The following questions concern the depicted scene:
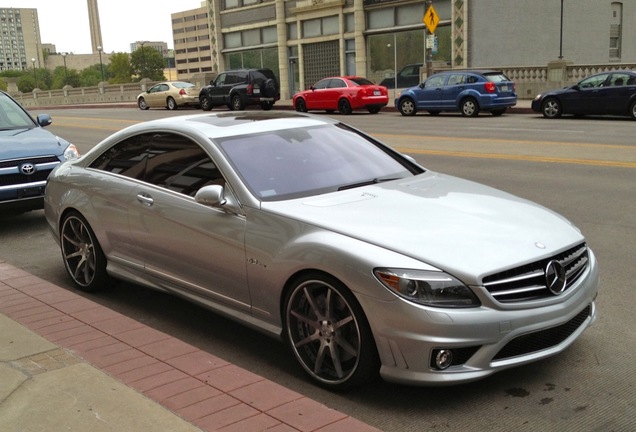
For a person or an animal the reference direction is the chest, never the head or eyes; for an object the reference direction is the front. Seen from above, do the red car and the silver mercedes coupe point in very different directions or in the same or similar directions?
very different directions

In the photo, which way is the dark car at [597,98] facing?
to the viewer's left

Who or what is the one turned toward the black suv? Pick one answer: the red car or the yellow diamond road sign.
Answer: the red car

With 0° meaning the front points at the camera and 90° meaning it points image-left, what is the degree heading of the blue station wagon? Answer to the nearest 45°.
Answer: approximately 135°

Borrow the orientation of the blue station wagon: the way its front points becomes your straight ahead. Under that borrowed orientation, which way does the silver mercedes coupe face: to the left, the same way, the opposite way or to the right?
the opposite way

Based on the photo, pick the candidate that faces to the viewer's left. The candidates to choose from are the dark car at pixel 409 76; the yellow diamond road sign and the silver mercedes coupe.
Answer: the dark car

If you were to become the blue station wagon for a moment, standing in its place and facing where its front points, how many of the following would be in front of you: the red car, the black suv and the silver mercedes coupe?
2

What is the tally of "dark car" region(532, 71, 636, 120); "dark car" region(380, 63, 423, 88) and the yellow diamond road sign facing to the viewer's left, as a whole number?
2

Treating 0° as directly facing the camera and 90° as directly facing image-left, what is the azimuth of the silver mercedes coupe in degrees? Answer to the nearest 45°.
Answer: approximately 315°

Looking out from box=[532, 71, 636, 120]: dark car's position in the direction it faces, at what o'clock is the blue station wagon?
The blue station wagon is roughly at 1 o'clock from the dark car.

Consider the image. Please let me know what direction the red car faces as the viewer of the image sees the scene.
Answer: facing away from the viewer and to the left of the viewer

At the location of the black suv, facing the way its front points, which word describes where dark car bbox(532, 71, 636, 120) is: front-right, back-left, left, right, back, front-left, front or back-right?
back

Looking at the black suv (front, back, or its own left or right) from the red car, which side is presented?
back

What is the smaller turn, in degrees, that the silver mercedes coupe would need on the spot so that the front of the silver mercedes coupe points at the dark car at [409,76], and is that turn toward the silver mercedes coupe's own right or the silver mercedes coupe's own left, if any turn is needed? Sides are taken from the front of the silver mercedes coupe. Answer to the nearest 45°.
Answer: approximately 135° to the silver mercedes coupe's own left

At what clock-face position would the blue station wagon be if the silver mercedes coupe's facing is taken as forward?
The blue station wagon is roughly at 8 o'clock from the silver mercedes coupe.

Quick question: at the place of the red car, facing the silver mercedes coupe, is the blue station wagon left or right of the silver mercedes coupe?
left

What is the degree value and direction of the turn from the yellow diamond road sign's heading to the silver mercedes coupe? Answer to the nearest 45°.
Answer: approximately 45° to its right

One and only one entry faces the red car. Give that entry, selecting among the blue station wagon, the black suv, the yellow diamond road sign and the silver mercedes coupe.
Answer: the blue station wagon
